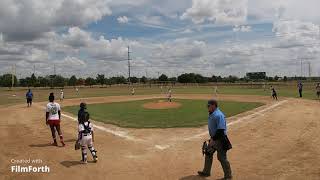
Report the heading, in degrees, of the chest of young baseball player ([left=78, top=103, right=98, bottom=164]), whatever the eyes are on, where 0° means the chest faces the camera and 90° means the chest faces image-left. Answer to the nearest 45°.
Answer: approximately 180°

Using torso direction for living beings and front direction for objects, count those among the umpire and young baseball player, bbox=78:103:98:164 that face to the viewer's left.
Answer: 1

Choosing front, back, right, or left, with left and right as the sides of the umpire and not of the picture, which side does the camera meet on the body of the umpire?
left

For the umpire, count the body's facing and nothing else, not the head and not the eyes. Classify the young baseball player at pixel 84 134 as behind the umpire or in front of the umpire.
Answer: in front

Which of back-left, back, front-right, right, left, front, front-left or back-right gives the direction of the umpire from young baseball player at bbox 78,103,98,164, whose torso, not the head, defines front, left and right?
back-right
